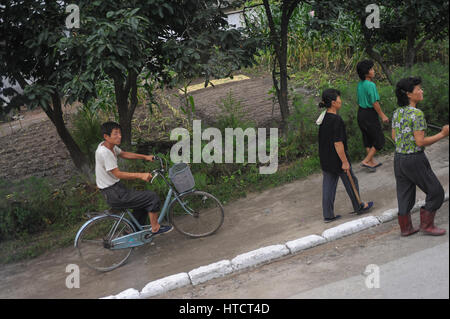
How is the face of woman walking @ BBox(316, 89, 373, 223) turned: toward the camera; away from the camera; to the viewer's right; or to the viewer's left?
to the viewer's right

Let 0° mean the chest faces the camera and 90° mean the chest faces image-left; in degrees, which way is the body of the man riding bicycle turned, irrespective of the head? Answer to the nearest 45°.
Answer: approximately 270°

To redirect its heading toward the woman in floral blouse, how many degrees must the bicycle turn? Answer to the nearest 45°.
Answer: approximately 45° to its right

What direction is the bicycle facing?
to the viewer's right

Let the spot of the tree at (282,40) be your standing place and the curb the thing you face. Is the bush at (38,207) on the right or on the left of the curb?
right

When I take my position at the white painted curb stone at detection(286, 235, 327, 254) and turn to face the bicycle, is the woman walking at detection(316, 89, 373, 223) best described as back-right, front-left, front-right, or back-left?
back-right
